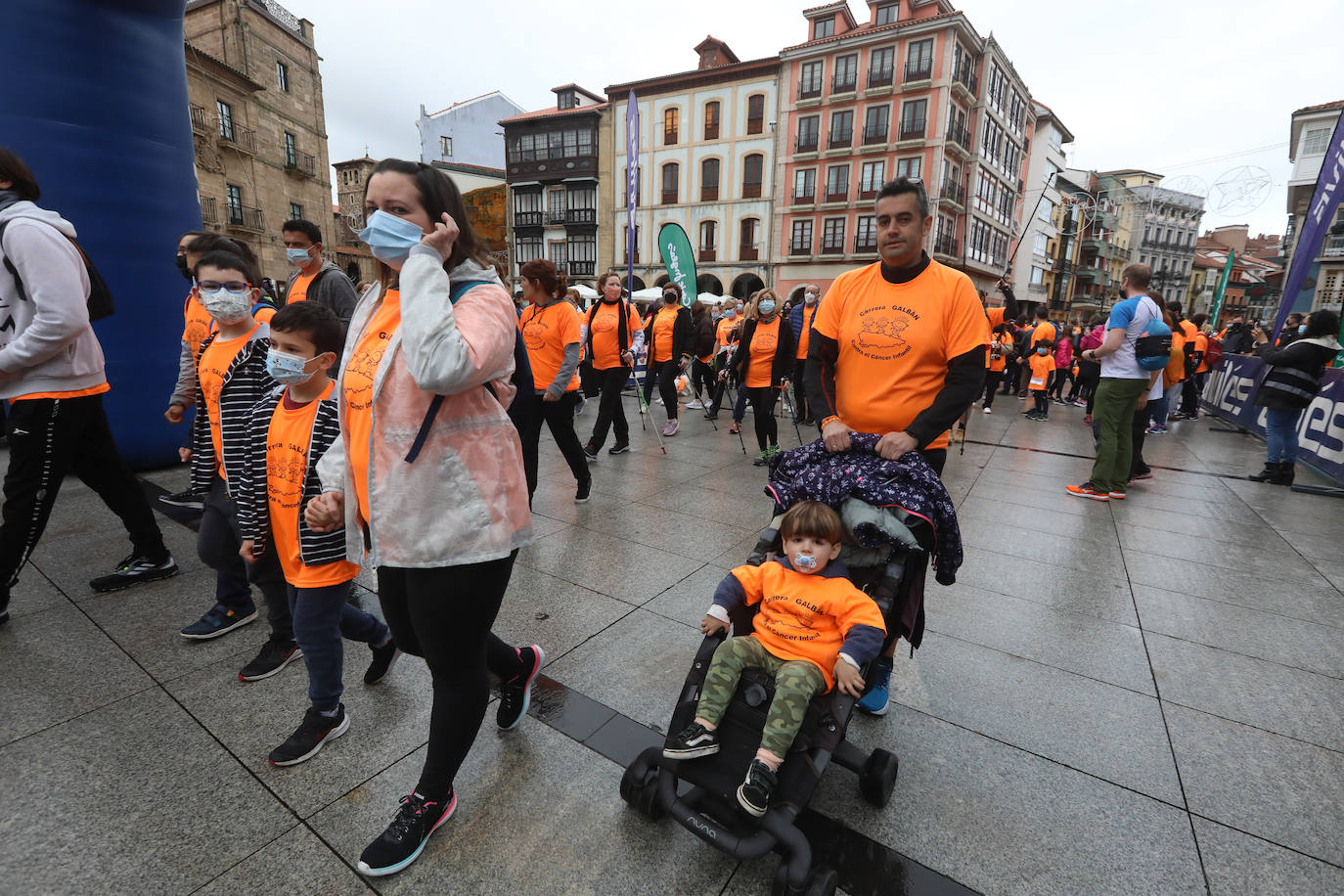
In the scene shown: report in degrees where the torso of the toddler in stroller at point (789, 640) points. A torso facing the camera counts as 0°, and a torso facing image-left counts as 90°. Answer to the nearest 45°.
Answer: approximately 45°

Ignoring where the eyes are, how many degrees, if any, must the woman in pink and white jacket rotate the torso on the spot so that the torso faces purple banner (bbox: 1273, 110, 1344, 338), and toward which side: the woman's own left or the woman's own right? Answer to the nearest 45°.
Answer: approximately 135° to the woman's own left

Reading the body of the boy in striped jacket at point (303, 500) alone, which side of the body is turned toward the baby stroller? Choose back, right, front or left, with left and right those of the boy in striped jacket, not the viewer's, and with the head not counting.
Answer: left

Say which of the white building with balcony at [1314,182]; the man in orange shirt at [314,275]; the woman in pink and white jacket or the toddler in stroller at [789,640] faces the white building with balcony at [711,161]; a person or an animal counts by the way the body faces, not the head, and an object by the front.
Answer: the white building with balcony at [1314,182]

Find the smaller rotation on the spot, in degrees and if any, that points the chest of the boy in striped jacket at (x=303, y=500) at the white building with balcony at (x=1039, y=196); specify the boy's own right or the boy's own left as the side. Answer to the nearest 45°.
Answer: approximately 180°

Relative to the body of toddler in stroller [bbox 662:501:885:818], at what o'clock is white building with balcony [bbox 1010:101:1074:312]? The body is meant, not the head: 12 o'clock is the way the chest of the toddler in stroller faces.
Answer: The white building with balcony is roughly at 5 o'clock from the toddler in stroller.

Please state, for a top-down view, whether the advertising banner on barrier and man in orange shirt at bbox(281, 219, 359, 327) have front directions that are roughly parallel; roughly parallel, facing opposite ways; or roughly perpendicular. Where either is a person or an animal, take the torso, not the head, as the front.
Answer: roughly perpendicular

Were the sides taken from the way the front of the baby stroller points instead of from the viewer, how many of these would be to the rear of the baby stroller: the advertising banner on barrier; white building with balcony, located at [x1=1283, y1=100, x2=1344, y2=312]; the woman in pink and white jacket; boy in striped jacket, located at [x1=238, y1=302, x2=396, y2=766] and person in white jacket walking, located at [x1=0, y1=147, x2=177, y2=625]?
2

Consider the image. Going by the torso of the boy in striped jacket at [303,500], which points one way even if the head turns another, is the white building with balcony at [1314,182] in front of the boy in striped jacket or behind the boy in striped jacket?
behind

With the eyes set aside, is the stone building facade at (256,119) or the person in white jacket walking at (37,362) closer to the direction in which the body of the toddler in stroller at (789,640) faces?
the person in white jacket walking
